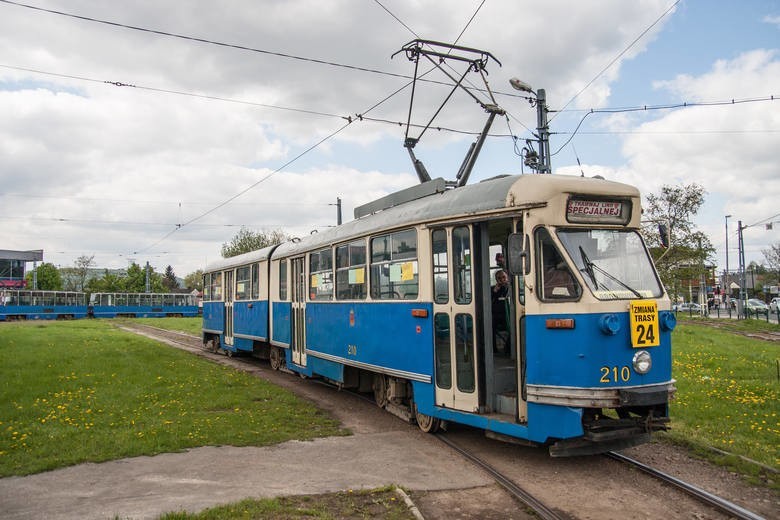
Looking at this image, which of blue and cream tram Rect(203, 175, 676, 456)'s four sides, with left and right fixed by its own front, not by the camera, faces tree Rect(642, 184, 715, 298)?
left

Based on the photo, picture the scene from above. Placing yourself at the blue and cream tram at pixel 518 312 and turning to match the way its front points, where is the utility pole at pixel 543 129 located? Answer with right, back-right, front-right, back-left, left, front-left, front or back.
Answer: back-left

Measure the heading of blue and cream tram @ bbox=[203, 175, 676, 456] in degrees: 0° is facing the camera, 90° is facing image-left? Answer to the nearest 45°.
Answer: approximately 315°

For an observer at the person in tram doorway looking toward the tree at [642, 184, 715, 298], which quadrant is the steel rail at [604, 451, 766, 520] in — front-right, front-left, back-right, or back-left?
back-right
